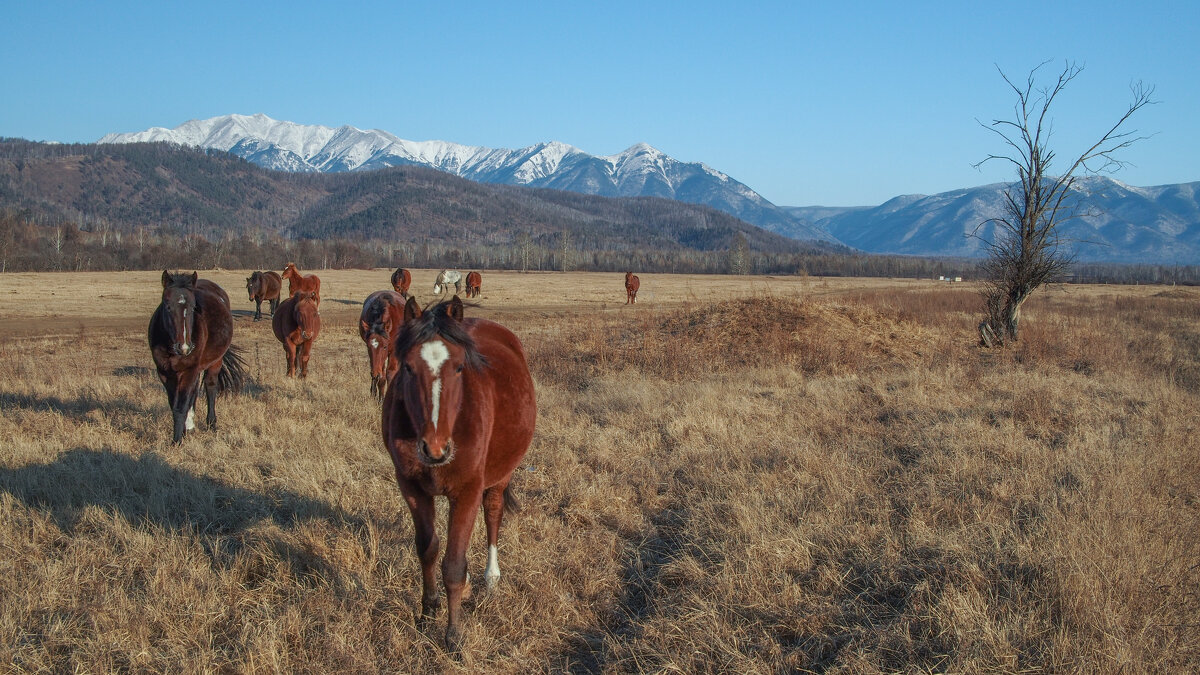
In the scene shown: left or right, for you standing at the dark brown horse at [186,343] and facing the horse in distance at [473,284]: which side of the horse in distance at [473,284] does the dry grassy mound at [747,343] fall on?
right

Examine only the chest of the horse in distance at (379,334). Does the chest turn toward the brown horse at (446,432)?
yes

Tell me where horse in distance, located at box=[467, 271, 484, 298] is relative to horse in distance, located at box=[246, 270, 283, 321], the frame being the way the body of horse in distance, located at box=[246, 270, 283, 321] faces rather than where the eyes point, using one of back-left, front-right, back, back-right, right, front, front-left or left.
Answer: back

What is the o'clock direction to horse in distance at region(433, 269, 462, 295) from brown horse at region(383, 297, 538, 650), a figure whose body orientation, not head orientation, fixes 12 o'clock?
The horse in distance is roughly at 6 o'clock from the brown horse.
